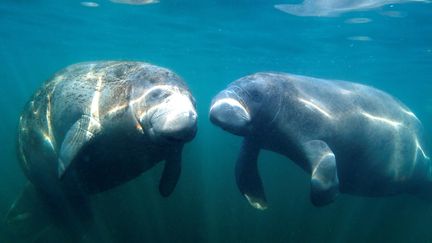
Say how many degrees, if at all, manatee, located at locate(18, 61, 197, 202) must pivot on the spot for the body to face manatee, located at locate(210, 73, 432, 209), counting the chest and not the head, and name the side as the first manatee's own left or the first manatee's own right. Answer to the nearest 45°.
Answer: approximately 45° to the first manatee's own left

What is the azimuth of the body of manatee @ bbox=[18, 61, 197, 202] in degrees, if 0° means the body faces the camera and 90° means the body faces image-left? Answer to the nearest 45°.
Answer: approximately 315°
